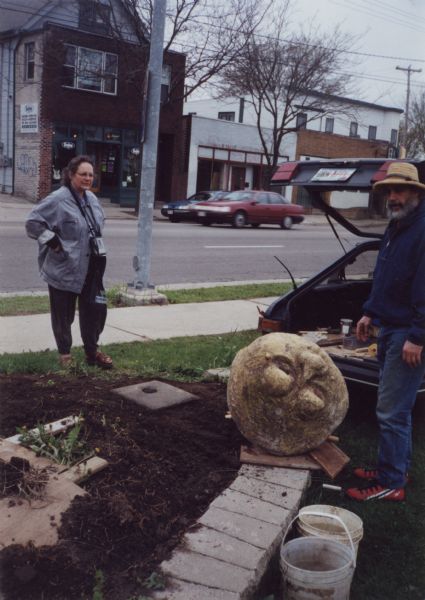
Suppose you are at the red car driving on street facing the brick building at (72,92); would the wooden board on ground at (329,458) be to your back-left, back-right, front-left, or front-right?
back-left

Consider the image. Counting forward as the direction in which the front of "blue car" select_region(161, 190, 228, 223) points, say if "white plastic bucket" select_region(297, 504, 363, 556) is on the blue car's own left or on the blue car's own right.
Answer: on the blue car's own left

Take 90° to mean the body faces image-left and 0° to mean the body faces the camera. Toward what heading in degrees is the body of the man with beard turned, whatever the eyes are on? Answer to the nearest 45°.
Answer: approximately 45°

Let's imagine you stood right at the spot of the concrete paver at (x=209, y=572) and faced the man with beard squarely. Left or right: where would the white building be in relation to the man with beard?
left

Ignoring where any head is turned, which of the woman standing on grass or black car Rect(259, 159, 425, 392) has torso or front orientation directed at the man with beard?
the woman standing on grass

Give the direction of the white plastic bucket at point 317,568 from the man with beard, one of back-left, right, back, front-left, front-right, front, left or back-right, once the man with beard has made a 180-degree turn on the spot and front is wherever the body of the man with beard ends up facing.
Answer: back-right

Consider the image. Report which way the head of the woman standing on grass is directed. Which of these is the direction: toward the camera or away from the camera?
toward the camera

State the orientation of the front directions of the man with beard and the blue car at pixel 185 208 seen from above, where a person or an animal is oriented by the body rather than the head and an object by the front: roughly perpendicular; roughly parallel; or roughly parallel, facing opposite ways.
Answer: roughly parallel

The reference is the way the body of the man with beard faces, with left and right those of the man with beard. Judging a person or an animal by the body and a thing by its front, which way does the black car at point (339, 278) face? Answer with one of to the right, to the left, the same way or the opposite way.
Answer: the opposite way

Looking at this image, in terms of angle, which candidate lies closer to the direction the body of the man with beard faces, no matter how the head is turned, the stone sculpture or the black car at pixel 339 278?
the stone sculpture

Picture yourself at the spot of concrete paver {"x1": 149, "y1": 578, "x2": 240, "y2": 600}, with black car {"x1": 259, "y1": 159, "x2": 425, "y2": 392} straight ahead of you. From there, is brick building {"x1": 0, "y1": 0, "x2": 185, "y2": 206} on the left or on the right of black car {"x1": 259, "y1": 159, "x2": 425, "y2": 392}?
left

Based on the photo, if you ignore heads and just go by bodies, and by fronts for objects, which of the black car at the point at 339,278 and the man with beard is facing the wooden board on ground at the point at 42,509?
the man with beard

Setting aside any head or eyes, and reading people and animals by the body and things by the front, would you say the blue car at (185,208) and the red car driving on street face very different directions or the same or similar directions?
same or similar directions

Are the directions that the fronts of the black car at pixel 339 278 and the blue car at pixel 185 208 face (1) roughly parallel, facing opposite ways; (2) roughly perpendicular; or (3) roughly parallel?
roughly parallel, facing opposite ways

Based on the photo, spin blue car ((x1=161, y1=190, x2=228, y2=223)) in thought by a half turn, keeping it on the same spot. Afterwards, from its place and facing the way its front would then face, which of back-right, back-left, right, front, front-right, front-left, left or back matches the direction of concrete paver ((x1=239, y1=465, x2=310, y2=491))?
back-right

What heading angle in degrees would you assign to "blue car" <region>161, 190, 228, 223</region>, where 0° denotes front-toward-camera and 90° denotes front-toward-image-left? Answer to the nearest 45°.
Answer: approximately 45°

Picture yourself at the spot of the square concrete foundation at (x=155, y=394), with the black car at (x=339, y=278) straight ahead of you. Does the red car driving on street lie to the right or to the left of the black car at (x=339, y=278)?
left

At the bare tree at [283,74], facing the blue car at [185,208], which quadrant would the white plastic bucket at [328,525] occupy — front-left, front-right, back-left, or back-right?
front-left

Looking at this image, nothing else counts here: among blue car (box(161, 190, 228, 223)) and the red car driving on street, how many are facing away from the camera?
0

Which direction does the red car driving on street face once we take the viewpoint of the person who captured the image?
facing the viewer and to the left of the viewer

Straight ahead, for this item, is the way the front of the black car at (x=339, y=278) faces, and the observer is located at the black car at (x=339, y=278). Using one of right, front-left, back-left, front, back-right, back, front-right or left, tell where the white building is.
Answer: front-left
